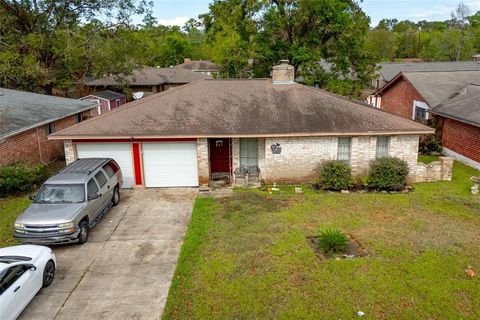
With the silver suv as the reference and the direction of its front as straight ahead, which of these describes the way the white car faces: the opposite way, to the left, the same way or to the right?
the opposite way

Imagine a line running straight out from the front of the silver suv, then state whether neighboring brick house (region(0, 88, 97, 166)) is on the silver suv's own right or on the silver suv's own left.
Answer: on the silver suv's own right

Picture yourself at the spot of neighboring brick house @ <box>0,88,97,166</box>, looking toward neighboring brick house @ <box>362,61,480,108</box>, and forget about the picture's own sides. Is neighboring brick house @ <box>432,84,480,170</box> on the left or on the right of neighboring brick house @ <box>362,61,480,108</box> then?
right

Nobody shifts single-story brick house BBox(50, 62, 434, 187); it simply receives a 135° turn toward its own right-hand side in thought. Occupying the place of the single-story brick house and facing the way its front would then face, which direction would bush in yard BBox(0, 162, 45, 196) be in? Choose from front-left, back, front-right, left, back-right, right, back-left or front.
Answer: front-left

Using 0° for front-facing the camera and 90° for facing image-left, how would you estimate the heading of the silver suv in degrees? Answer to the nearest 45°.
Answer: approximately 45°

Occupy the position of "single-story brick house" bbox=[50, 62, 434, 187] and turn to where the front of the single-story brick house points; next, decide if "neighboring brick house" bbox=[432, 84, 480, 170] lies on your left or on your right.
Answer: on your left

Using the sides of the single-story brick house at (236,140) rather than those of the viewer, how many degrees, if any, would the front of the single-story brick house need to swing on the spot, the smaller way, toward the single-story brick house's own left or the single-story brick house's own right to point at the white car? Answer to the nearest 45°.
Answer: approximately 45° to the single-story brick house's own right

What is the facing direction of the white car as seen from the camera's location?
facing away from the viewer and to the right of the viewer

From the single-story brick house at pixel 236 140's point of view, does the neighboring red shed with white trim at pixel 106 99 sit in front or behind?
behind

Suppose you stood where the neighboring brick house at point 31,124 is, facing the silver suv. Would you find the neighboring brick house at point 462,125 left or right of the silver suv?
left

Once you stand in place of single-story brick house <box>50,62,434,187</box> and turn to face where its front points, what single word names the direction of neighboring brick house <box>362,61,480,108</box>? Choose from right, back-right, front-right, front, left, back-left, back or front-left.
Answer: back-left

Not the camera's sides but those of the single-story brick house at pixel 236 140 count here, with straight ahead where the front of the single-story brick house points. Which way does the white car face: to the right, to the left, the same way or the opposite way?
the opposite way
